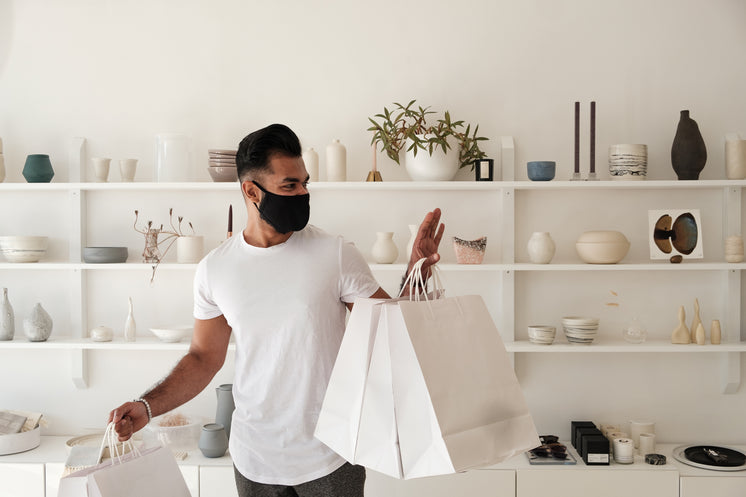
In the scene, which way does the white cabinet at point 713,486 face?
toward the camera

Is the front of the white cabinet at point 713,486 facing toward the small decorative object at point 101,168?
no

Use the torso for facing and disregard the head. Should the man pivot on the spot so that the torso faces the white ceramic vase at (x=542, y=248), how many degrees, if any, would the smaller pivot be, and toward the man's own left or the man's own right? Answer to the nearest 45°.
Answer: approximately 135° to the man's own left

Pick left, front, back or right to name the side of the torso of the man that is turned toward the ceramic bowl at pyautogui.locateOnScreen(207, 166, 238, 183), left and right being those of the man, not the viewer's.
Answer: back

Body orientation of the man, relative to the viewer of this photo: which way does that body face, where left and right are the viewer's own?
facing the viewer

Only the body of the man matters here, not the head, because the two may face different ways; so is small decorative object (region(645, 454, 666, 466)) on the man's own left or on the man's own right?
on the man's own left

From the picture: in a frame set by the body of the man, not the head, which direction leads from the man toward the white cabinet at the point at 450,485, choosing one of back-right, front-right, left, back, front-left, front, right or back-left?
back-left

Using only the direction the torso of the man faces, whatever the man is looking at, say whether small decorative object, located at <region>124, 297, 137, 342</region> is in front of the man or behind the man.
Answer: behind

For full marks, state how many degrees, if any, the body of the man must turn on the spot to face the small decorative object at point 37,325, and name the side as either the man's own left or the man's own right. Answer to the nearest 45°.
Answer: approximately 135° to the man's own right

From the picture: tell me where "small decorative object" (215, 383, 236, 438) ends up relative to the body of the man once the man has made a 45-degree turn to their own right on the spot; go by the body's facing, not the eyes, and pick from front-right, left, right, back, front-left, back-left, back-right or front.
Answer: back-right

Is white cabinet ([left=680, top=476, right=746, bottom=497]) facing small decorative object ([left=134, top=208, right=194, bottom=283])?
no

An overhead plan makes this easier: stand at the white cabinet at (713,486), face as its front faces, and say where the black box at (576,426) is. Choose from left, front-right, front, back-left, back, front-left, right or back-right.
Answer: right

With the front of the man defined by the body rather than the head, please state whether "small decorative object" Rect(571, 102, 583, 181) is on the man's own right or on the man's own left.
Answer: on the man's own left

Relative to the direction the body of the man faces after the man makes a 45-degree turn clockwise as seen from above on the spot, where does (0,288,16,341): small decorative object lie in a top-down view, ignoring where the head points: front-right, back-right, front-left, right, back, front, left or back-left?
right
